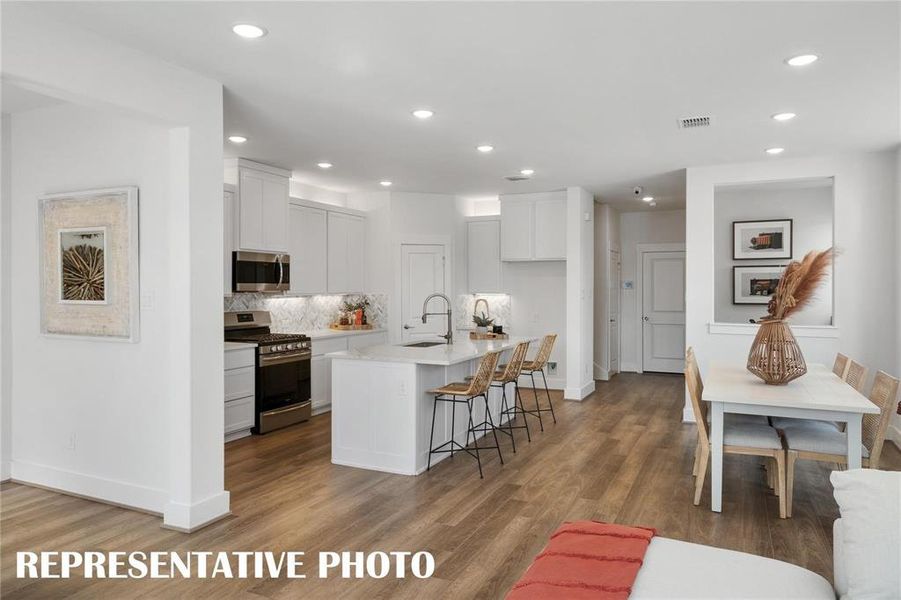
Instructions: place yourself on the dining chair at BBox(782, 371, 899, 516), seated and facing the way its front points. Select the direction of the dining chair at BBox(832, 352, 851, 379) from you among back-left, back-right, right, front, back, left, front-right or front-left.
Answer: right

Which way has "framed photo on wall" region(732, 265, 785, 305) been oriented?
toward the camera

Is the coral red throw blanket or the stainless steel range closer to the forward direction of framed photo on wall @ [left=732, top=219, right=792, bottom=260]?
the coral red throw blanket

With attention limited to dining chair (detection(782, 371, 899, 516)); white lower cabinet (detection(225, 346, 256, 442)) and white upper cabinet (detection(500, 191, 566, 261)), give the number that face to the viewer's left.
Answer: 1

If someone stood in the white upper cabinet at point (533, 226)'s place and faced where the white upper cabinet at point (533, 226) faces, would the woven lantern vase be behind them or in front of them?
in front

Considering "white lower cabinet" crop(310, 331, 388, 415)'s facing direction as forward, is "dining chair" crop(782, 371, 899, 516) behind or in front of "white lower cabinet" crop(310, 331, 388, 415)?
in front

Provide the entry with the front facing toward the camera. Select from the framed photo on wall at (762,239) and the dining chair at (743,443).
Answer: the framed photo on wall

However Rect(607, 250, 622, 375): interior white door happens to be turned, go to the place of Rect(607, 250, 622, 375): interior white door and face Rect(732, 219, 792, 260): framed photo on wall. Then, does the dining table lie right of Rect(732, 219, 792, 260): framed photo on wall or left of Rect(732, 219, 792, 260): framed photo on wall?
right

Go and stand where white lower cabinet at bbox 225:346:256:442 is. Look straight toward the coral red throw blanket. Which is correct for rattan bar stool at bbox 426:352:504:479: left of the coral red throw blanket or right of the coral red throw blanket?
left

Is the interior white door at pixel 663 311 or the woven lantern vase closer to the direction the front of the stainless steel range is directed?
the woven lantern vase

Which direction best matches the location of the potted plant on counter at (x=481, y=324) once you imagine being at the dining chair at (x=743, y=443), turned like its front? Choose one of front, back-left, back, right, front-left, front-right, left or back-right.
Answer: back-left

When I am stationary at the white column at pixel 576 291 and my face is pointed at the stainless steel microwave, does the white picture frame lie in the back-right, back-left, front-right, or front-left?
front-left

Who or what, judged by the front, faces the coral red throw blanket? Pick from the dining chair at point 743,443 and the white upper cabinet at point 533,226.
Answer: the white upper cabinet
